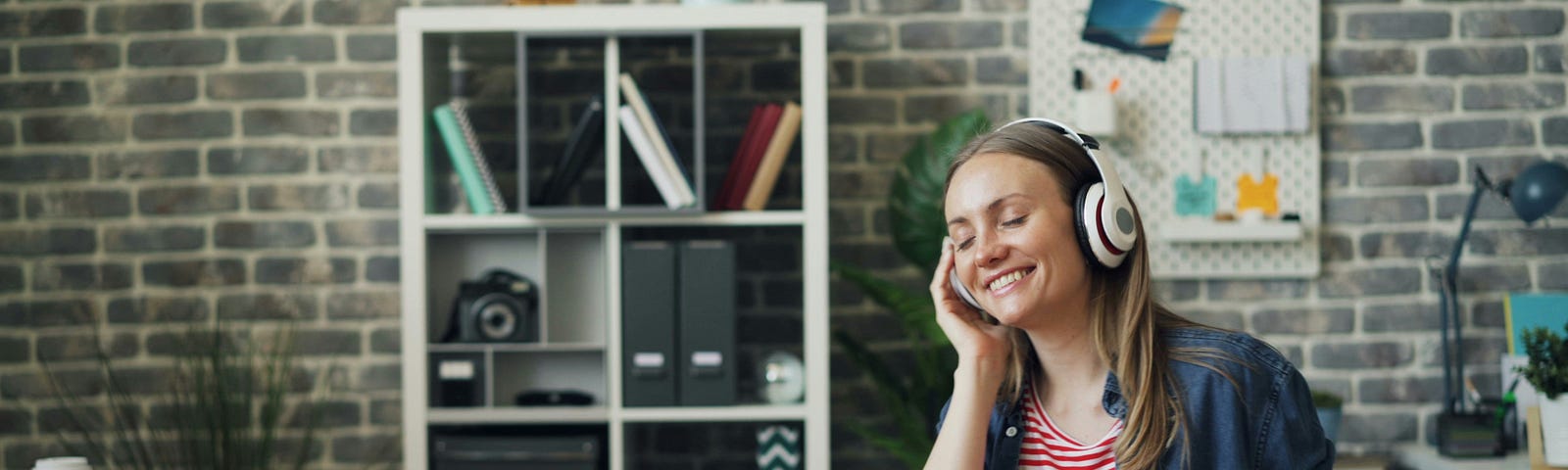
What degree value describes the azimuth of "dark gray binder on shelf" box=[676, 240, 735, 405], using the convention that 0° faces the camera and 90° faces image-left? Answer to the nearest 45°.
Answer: approximately 0°

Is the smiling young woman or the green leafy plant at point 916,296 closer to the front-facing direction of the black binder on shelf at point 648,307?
the smiling young woman

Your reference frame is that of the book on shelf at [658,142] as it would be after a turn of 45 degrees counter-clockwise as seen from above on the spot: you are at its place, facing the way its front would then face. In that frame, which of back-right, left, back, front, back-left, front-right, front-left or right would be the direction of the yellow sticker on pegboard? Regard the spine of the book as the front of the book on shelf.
front-left

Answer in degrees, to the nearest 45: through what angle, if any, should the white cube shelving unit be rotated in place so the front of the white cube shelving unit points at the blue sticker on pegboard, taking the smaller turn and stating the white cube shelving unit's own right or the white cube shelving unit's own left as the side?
approximately 90° to the white cube shelving unit's own left

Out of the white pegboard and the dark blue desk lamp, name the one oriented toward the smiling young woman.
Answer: the white pegboard

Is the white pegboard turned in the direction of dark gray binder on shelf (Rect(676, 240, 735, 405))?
no

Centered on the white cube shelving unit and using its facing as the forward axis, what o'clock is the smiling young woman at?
The smiling young woman is roughly at 11 o'clock from the white cube shelving unit.

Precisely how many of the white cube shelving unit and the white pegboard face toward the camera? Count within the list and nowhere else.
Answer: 2

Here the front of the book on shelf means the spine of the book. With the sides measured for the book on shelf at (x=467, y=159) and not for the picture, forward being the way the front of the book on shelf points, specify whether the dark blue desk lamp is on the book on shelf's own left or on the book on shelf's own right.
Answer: on the book on shelf's own left

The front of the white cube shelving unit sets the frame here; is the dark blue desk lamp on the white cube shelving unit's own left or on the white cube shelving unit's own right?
on the white cube shelving unit's own left

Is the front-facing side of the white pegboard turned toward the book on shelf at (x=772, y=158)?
no

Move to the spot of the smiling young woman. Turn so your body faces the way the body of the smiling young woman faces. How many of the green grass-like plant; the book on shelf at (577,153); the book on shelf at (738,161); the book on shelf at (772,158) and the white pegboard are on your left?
0

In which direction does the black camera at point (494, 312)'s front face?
toward the camera

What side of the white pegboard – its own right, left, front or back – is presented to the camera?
front

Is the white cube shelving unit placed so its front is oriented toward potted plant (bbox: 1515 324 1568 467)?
no

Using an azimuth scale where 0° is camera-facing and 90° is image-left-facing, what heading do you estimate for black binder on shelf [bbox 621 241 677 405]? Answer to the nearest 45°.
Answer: approximately 0°

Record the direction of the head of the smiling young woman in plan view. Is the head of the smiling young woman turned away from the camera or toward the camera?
toward the camera

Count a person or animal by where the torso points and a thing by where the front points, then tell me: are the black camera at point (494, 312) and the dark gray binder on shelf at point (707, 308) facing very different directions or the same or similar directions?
same or similar directions

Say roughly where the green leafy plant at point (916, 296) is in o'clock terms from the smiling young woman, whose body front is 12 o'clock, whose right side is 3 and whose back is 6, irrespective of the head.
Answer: The green leafy plant is roughly at 4 o'clock from the smiling young woman.
